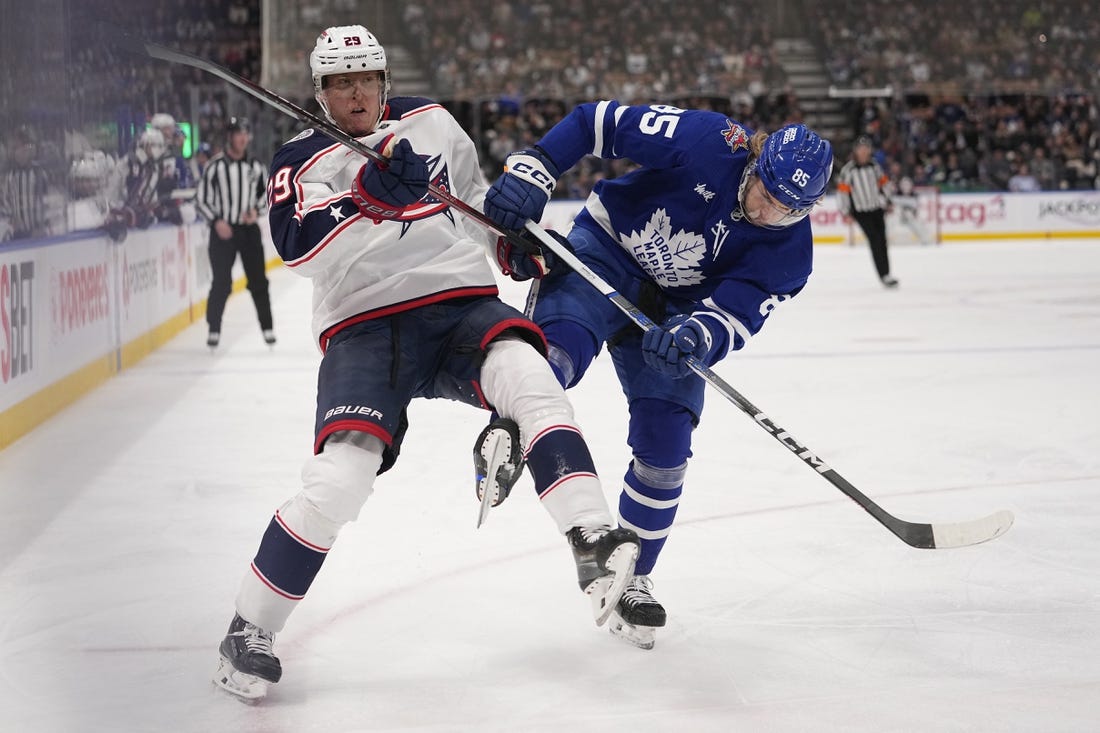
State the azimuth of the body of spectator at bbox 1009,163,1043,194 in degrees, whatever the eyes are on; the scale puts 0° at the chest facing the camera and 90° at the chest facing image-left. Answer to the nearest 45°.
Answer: approximately 0°

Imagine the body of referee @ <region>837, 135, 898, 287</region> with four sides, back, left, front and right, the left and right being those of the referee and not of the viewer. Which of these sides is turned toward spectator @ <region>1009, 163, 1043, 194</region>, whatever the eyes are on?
back

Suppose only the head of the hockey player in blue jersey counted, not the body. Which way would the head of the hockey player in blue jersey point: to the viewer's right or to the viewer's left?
to the viewer's left

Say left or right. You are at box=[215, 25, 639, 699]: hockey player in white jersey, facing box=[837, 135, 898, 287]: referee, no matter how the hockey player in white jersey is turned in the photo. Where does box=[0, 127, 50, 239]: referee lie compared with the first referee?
left

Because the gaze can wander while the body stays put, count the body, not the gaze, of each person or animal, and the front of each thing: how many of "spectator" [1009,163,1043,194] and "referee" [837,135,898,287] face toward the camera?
2

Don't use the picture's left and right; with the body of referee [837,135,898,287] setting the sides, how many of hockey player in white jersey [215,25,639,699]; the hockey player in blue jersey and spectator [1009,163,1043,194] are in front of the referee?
2

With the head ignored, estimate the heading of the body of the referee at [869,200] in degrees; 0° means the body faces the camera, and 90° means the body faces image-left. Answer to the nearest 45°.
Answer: approximately 0°

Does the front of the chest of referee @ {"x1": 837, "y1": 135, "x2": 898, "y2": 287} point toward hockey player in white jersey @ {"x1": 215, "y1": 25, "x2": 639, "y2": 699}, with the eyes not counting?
yes
